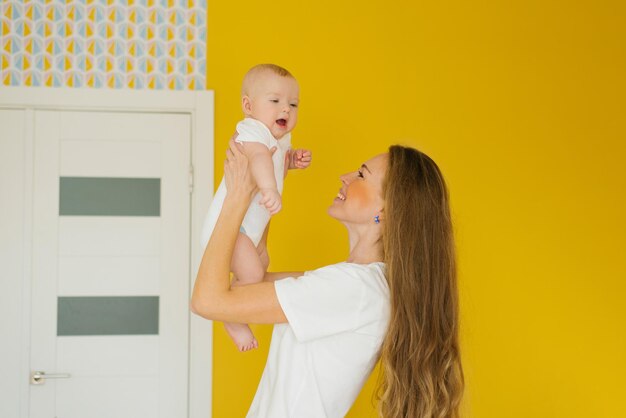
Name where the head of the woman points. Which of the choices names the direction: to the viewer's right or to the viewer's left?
to the viewer's left

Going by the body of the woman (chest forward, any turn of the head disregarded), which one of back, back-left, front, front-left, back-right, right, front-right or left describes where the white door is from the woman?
front-right

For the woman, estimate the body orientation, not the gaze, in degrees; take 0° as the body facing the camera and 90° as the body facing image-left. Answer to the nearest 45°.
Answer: approximately 90°

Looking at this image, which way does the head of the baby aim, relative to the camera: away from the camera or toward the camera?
toward the camera
